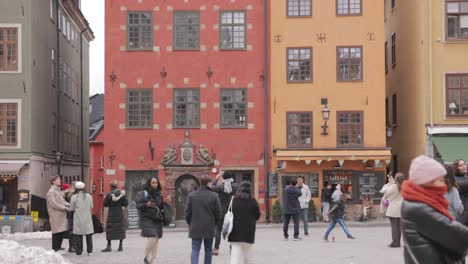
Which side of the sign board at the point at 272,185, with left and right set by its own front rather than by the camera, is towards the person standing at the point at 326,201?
left

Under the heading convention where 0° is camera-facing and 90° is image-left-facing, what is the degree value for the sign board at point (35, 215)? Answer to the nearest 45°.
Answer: approximately 0°

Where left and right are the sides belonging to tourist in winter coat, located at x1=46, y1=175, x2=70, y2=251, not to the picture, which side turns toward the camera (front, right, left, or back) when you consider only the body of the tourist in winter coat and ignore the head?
right

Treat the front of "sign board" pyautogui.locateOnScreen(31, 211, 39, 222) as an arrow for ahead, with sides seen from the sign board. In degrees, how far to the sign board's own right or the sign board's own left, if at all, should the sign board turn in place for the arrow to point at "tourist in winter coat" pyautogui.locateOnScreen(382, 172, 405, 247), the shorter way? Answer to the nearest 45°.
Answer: approximately 45° to the sign board's own left

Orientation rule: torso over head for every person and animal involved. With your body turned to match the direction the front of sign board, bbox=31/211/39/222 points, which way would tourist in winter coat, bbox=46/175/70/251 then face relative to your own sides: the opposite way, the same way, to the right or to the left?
to the left
